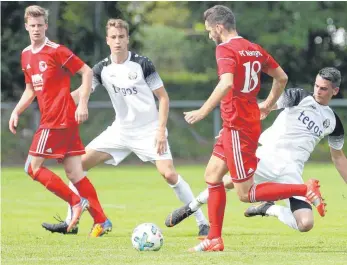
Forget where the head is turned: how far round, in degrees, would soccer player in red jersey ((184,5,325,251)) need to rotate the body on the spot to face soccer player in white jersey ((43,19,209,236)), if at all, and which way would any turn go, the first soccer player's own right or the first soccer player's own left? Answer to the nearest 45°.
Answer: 0° — they already face them

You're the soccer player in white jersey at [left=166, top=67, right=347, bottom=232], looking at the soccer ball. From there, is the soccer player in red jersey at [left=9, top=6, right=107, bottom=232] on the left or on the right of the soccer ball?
right

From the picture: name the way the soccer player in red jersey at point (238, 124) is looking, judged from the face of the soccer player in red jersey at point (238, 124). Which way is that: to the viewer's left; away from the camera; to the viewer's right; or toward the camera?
to the viewer's left

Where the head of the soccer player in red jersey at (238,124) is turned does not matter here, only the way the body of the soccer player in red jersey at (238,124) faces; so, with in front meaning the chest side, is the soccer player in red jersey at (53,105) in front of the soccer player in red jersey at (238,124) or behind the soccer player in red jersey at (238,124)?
in front
